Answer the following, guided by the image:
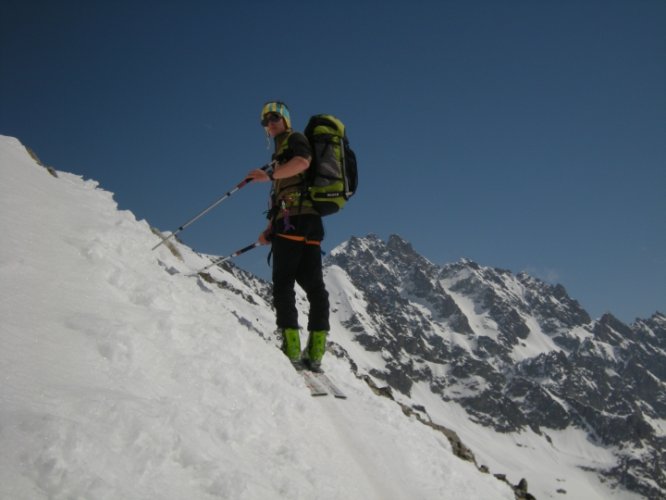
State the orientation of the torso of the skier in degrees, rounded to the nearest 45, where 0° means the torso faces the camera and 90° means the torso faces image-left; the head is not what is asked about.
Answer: approximately 90°
